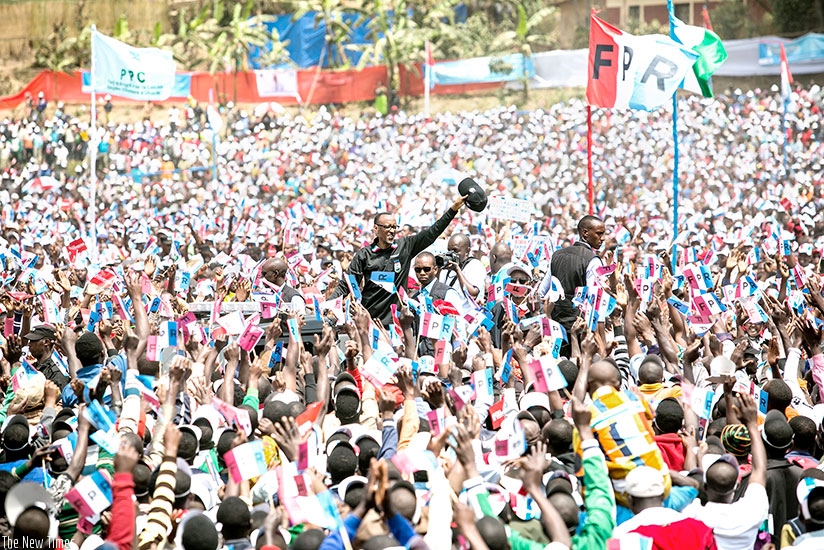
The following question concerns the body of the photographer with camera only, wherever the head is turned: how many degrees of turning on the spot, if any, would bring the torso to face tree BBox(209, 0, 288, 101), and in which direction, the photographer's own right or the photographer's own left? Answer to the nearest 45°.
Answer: approximately 135° to the photographer's own right

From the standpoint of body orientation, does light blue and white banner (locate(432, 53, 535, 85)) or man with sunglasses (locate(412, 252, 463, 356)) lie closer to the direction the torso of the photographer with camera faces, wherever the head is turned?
the man with sunglasses

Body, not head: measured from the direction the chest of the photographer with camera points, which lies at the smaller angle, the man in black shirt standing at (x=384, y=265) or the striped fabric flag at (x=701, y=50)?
the man in black shirt standing

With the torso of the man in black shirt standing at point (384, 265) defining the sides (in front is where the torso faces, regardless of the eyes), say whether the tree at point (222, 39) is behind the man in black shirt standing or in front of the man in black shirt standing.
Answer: behind

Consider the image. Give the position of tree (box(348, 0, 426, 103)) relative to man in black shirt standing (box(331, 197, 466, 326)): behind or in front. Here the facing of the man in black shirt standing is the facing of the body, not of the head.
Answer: behind

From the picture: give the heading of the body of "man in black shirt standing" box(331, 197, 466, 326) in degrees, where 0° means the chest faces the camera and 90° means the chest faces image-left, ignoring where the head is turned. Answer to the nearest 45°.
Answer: approximately 315°

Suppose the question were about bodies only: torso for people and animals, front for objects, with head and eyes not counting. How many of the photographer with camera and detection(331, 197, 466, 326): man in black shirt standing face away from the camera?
0

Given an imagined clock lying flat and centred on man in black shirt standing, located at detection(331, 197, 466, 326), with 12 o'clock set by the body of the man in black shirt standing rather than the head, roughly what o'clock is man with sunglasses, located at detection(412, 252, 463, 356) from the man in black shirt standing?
The man with sunglasses is roughly at 9 o'clock from the man in black shirt standing.
